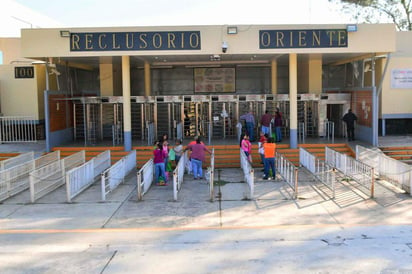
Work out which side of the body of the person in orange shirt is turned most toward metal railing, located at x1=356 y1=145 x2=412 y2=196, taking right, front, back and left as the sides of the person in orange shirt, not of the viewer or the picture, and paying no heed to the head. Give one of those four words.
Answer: right

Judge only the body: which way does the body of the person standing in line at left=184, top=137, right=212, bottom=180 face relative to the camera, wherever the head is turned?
away from the camera

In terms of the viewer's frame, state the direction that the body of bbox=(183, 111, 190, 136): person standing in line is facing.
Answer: away from the camera

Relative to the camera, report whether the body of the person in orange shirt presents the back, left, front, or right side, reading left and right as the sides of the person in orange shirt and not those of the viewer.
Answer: back

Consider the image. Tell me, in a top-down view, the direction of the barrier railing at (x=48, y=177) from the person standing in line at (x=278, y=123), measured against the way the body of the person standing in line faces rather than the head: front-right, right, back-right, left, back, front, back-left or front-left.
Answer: back-left

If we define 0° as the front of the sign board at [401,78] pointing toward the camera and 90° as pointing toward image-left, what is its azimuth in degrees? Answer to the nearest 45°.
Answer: approximately 0°

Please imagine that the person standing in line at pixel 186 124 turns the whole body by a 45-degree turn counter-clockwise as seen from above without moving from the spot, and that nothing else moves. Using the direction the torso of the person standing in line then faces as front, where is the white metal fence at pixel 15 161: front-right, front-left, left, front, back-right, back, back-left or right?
left

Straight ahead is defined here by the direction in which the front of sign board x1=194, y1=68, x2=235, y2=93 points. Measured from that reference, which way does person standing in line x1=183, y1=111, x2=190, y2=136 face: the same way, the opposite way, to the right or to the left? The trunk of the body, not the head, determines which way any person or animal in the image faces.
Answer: the opposite way

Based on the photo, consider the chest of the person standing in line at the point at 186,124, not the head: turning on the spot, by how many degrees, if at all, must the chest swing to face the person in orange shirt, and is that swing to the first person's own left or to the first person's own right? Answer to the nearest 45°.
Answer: approximately 180°

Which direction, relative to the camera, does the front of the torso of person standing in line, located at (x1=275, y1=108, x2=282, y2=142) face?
away from the camera

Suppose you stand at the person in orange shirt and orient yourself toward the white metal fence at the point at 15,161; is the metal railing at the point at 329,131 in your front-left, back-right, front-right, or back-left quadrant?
back-right
